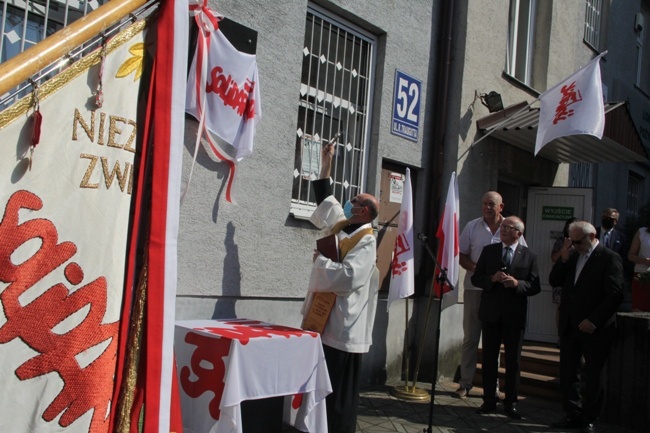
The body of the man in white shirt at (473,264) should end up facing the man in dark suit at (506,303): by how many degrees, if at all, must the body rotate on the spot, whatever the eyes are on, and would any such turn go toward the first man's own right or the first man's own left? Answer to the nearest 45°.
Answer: approximately 45° to the first man's own left

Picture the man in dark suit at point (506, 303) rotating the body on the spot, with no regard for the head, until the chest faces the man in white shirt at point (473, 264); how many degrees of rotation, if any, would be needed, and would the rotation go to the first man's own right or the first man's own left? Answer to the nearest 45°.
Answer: approximately 135° to the first man's own right

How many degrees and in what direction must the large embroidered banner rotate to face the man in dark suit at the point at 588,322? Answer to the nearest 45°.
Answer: approximately 135° to its left

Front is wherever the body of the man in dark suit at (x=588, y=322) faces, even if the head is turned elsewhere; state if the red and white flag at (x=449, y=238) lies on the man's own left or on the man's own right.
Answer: on the man's own right

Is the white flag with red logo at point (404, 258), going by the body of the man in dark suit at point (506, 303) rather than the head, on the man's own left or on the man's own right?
on the man's own right

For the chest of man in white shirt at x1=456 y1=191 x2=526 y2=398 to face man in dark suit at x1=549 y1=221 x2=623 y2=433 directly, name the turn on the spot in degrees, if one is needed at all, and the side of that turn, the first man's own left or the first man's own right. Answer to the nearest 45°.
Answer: approximately 45° to the first man's own left

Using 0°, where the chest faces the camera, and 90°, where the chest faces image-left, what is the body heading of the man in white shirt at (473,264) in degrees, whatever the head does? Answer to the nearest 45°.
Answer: approximately 0°

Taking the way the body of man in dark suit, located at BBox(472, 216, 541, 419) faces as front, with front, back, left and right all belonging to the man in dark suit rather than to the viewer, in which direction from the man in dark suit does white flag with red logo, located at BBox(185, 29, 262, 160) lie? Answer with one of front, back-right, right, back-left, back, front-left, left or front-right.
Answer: front-right
